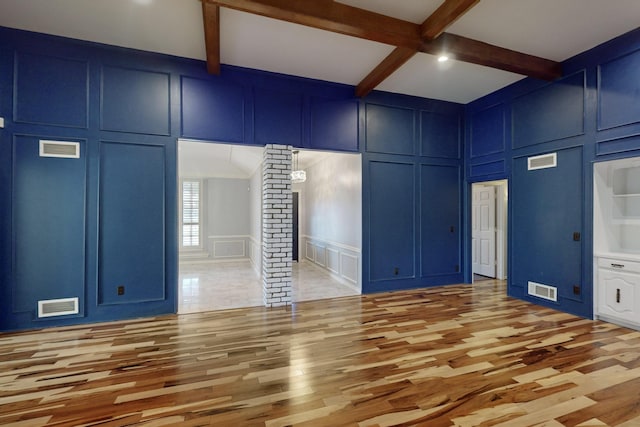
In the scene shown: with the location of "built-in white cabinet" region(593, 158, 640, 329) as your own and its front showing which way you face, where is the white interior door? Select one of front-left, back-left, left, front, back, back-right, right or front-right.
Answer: right

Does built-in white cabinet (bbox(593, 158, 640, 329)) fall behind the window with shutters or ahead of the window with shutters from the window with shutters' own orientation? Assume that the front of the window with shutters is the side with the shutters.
ahead

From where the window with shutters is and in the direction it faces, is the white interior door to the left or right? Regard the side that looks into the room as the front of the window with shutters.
on its left

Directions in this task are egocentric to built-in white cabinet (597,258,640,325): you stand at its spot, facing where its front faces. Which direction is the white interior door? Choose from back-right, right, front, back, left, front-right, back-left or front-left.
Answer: right

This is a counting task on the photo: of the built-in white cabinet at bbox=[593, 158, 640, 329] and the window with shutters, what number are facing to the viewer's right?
0

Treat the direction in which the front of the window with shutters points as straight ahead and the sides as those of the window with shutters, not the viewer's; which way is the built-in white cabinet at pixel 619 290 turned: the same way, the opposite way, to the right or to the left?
to the right

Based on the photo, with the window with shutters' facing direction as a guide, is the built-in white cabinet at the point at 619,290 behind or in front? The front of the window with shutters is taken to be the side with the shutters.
in front

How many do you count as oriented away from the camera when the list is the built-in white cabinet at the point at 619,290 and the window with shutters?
0

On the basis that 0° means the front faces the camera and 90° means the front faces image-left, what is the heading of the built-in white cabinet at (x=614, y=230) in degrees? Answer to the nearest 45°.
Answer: approximately 45°

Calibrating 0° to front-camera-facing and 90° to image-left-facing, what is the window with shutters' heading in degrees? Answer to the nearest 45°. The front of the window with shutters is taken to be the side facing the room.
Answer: approximately 0°

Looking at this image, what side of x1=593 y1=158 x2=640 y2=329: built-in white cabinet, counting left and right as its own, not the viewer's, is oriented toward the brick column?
front

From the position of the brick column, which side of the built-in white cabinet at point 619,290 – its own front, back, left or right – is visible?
front

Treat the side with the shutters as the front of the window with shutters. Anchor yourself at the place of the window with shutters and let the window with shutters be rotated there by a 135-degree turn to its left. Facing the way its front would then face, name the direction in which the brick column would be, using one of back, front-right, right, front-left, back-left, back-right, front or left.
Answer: back-right
